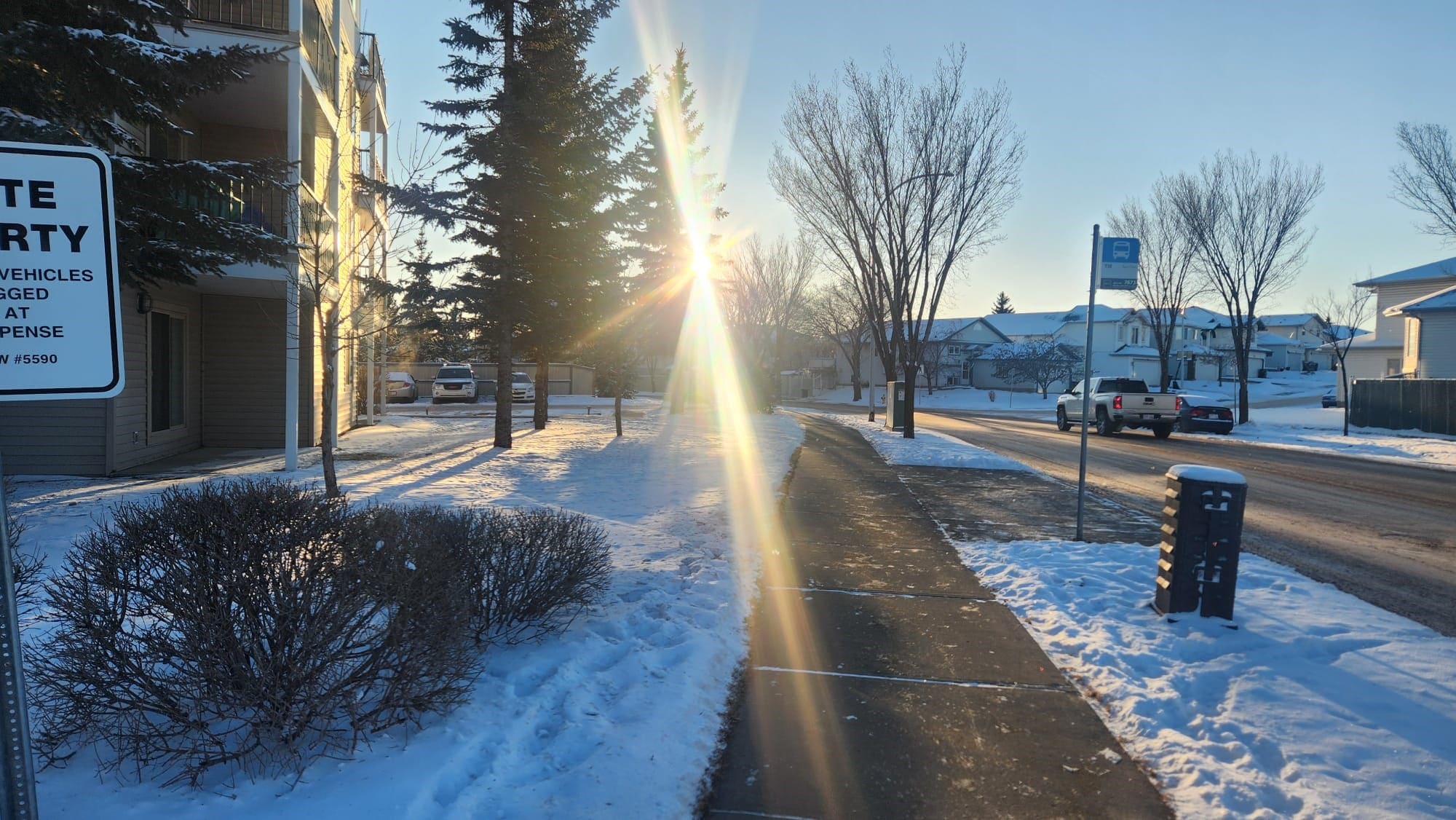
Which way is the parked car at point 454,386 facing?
toward the camera

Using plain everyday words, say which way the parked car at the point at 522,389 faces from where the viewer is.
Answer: facing the viewer

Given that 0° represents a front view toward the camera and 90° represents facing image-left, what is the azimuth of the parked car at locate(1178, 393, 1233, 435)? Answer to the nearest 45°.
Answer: approximately 135°

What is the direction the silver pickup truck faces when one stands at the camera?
facing away from the viewer and to the left of the viewer

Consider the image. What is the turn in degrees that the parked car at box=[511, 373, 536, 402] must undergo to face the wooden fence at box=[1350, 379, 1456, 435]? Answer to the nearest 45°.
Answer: approximately 45° to its left

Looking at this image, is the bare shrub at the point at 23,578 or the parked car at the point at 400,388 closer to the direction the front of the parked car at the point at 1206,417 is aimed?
the parked car

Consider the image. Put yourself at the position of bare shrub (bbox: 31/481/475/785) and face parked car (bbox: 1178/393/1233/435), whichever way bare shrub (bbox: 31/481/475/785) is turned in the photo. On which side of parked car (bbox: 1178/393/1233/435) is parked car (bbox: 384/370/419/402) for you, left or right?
left

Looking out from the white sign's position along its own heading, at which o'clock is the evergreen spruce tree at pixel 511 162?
The evergreen spruce tree is roughly at 7 o'clock from the white sign.

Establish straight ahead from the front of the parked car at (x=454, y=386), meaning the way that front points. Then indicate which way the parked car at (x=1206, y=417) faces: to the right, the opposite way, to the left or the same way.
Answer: the opposite way

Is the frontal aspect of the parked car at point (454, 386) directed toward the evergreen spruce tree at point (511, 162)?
yes

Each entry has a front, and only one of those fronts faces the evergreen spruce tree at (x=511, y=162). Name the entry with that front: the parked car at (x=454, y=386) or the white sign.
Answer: the parked car

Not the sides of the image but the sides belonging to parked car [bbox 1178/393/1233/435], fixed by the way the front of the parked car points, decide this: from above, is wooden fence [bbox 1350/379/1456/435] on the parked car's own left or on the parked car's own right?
on the parked car's own right

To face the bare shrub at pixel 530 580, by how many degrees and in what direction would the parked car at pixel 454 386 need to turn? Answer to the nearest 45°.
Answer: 0° — it already faces it
